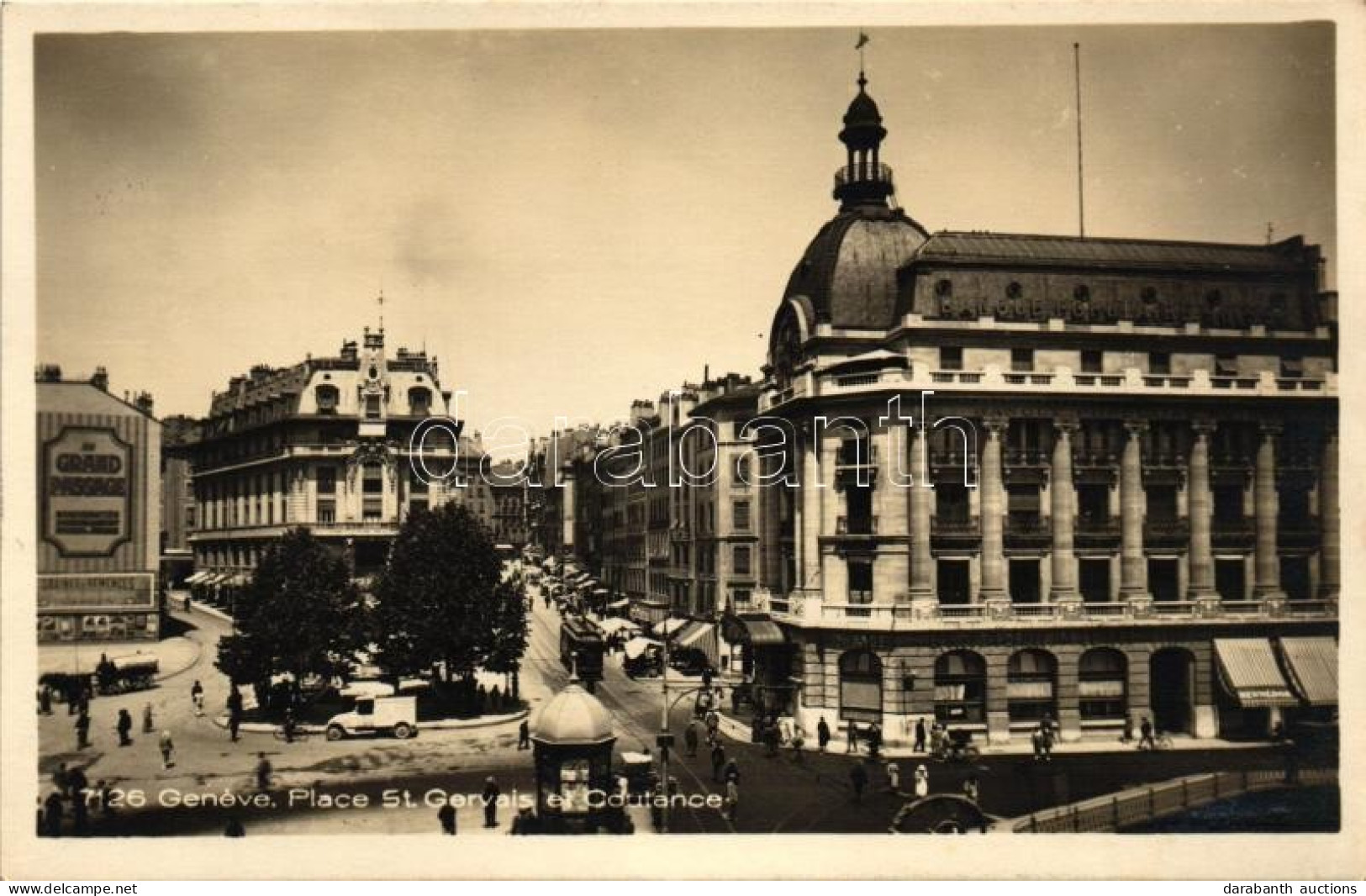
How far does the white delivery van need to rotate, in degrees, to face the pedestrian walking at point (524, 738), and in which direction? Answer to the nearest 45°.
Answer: approximately 135° to its left

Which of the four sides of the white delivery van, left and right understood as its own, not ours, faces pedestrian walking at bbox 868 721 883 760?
back

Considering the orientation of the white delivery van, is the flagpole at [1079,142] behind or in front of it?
behind

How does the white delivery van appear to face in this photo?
to the viewer's left

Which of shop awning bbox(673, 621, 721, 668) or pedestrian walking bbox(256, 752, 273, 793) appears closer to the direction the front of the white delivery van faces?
the pedestrian walking

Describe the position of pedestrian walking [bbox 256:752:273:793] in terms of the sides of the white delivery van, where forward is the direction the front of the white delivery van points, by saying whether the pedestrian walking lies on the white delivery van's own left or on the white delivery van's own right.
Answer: on the white delivery van's own left

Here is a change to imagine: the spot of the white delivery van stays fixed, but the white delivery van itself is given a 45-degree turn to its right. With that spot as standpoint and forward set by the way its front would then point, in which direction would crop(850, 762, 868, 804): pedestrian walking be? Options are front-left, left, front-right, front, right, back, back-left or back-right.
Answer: back

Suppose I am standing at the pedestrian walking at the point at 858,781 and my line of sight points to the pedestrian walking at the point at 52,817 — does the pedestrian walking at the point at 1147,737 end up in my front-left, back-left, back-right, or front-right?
back-right
